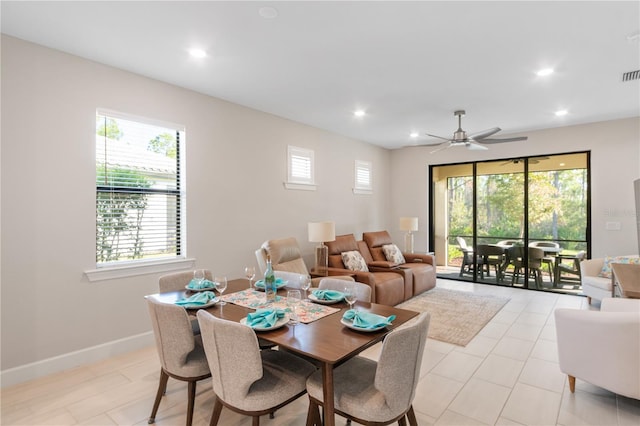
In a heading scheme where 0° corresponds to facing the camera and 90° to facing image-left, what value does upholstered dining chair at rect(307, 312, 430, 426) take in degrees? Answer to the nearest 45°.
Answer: approximately 135°

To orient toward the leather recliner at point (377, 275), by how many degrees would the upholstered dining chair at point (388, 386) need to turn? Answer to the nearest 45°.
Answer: approximately 45° to its right

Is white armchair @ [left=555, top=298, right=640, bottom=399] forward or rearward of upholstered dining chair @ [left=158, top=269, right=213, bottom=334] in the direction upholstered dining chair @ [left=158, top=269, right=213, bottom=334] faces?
forward

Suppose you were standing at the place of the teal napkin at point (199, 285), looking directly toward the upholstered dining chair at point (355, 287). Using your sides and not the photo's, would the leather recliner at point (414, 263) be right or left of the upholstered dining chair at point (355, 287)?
left

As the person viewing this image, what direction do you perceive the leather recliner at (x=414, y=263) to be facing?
facing the viewer and to the right of the viewer

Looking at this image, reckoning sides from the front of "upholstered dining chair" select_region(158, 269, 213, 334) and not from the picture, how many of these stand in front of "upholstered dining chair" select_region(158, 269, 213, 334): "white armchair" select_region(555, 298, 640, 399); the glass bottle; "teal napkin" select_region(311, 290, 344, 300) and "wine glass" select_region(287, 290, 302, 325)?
4

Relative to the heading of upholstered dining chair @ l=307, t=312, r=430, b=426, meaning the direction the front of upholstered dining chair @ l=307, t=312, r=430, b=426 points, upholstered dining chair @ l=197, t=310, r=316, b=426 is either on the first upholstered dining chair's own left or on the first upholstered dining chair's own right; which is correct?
on the first upholstered dining chair's own left

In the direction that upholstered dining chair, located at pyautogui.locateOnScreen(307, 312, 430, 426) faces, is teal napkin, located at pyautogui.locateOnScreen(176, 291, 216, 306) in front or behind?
in front

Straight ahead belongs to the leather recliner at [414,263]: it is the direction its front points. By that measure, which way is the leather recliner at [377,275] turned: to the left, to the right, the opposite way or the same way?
the same way

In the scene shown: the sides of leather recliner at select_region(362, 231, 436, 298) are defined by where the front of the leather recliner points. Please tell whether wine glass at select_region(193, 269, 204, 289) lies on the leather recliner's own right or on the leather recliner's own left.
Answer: on the leather recliner's own right

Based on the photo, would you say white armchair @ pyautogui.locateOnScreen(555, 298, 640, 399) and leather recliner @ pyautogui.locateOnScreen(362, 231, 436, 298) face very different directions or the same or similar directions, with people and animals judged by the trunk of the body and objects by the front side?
very different directions

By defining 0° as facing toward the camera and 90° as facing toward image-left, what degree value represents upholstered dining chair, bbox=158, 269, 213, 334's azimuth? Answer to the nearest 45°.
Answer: approximately 315°

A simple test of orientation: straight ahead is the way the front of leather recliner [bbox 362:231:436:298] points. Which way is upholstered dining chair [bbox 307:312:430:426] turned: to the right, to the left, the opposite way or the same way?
the opposite way

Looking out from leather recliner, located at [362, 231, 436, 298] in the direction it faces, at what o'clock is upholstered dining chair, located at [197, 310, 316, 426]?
The upholstered dining chair is roughly at 2 o'clock from the leather recliner.

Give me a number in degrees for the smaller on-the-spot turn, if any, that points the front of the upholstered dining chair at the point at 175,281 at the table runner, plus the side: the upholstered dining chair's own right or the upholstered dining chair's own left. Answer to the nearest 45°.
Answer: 0° — it already faces it

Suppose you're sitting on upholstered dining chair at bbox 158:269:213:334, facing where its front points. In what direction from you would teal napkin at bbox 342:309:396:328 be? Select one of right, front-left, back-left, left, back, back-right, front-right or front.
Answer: front

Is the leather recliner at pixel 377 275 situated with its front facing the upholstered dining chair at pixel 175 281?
no
